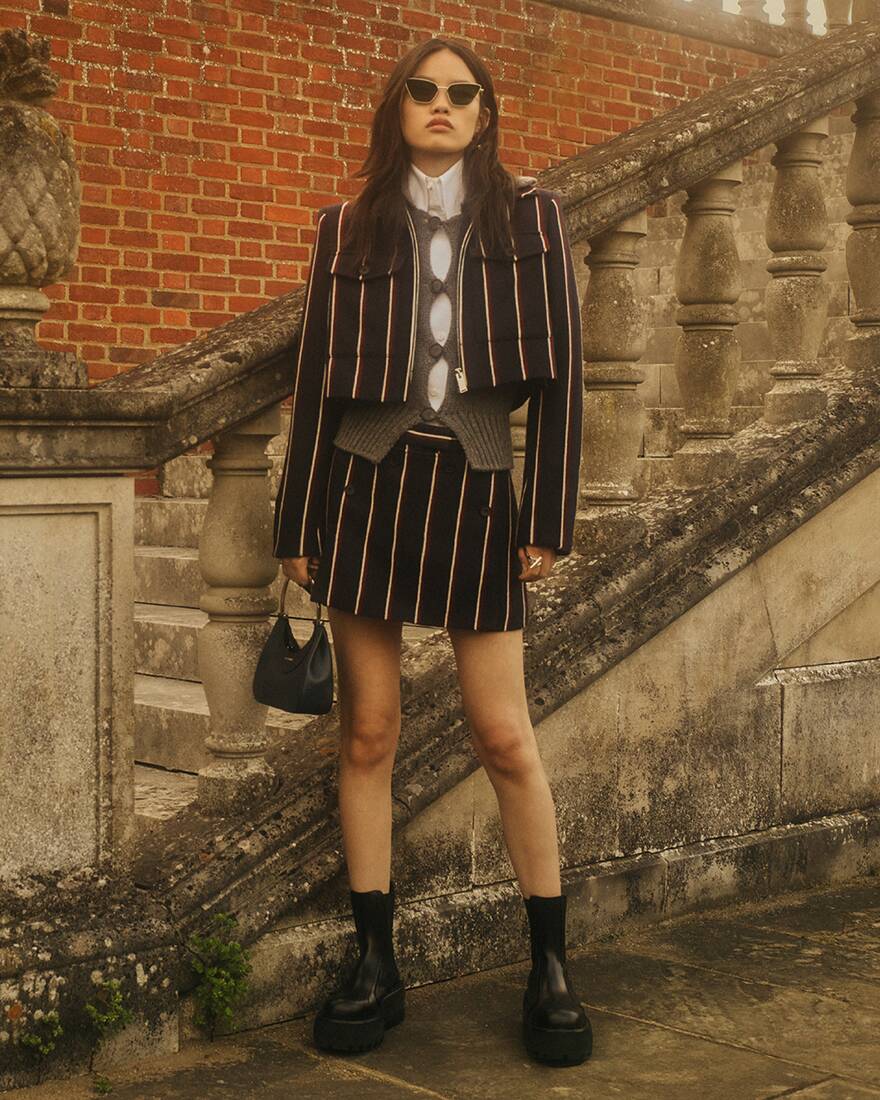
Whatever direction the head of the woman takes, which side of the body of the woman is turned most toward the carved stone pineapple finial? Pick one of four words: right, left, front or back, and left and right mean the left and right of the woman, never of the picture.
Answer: right

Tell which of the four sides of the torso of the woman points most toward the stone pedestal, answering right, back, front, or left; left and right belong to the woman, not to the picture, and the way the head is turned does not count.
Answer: right

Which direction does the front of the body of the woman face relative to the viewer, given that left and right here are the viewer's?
facing the viewer
